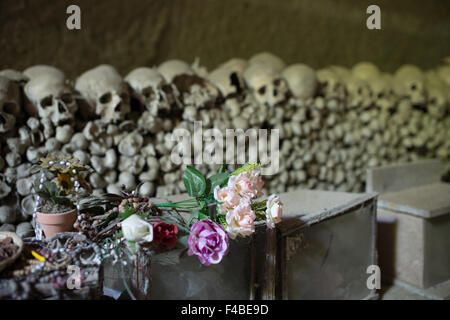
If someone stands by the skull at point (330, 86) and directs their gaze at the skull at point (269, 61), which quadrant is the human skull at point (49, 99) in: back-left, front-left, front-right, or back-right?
front-left

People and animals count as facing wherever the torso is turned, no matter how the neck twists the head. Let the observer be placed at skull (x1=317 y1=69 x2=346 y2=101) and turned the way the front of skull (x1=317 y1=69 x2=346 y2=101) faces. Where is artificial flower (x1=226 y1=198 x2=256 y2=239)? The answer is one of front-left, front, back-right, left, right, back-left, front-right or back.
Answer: front-right

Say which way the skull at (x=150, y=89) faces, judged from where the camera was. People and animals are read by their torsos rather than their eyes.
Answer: facing the viewer and to the right of the viewer

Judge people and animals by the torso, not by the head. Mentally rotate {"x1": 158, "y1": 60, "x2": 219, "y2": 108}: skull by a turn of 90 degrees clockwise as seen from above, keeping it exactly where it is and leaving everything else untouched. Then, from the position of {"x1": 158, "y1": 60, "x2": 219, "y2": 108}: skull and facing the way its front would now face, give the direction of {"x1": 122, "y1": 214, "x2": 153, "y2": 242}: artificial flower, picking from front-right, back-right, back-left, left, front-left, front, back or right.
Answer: front-left

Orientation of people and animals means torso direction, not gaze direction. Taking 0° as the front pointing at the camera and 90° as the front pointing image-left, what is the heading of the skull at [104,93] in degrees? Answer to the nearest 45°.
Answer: approximately 315°

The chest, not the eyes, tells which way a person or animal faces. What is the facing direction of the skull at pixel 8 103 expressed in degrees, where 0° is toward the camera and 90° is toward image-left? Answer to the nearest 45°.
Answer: approximately 0°

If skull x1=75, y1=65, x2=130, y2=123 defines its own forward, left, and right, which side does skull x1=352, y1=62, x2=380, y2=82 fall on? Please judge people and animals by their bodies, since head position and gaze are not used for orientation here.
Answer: on its left

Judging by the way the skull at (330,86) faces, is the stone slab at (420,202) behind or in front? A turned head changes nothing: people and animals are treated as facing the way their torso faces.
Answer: in front

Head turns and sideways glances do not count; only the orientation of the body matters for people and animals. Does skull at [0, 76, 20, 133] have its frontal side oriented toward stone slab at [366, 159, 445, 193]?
no

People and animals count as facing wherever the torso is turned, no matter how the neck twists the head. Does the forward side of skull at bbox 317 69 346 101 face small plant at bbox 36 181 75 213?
no

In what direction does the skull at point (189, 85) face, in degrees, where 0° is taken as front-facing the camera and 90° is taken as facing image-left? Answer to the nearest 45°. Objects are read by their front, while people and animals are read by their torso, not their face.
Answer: approximately 315°

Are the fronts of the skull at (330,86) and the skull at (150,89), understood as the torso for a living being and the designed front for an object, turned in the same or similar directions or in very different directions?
same or similar directions
